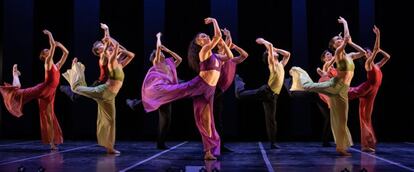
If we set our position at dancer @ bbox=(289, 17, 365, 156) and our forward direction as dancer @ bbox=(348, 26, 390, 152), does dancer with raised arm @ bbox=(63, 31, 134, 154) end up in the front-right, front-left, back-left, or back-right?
back-left

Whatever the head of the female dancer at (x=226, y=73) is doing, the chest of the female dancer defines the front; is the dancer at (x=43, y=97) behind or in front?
behind

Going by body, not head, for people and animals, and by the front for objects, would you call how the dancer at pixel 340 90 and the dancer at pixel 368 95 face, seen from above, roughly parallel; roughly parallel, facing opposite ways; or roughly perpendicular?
roughly parallel

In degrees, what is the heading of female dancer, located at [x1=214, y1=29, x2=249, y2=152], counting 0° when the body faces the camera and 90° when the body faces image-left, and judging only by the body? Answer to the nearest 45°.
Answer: approximately 270°

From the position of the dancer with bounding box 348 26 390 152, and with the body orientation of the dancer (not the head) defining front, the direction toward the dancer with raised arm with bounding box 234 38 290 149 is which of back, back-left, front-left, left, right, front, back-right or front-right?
back

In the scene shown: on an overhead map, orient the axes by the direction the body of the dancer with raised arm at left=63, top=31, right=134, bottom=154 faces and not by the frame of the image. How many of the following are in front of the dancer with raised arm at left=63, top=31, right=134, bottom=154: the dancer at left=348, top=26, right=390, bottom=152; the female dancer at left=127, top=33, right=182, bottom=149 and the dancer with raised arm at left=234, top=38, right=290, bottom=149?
3

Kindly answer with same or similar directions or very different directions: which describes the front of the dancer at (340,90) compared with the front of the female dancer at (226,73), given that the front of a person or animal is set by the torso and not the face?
same or similar directions

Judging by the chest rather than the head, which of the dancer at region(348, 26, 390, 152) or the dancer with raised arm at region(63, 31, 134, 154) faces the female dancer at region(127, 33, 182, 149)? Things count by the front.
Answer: the dancer with raised arm

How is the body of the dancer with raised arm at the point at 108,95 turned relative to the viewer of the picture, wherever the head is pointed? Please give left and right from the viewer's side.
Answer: facing to the right of the viewer
